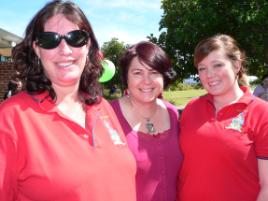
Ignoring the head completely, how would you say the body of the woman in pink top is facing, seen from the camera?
toward the camera

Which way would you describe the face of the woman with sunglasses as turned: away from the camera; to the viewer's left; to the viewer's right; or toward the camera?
toward the camera

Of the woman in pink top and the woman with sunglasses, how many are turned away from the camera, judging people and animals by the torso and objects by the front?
0

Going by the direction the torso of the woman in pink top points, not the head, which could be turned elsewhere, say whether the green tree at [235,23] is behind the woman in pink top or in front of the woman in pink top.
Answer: behind

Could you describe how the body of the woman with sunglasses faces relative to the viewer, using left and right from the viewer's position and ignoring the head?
facing the viewer and to the right of the viewer

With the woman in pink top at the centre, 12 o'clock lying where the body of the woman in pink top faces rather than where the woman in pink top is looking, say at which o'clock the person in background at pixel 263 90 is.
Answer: The person in background is roughly at 7 o'clock from the woman in pink top.

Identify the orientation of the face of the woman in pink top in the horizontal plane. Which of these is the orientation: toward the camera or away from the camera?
toward the camera

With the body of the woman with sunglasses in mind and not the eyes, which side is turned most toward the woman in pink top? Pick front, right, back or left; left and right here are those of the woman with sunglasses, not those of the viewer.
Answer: left

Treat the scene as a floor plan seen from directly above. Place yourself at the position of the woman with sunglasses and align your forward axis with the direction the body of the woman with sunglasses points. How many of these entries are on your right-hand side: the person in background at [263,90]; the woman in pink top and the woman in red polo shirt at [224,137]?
0
